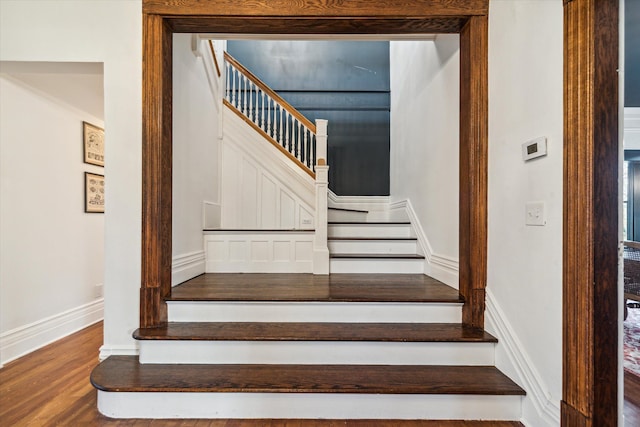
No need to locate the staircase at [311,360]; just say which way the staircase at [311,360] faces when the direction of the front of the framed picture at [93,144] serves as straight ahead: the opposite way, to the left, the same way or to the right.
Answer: to the right

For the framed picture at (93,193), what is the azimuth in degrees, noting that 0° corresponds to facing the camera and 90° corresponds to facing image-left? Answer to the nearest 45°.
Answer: approximately 315°

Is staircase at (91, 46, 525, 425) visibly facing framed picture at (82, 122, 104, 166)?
no

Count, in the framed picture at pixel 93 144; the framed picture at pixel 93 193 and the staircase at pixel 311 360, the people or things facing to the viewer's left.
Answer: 0

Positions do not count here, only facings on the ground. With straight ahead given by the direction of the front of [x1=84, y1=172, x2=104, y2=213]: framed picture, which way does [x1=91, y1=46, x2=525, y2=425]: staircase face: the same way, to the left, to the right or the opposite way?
to the right

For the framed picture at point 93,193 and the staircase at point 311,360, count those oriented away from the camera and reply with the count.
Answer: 0

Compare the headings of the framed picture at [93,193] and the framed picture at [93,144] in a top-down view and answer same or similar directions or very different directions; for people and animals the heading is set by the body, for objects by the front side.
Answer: same or similar directions

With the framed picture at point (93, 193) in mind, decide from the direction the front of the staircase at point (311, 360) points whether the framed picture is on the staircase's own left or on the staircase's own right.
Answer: on the staircase's own right

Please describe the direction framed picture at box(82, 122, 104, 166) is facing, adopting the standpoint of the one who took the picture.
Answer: facing the viewer and to the right of the viewer

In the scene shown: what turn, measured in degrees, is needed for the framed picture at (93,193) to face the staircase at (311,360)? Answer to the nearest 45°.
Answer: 0° — it already faces it

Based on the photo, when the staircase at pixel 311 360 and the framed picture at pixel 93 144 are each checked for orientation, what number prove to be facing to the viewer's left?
0

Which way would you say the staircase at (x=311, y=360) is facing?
toward the camera

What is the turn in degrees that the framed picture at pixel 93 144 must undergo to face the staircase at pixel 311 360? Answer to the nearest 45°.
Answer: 0° — it already faces it
